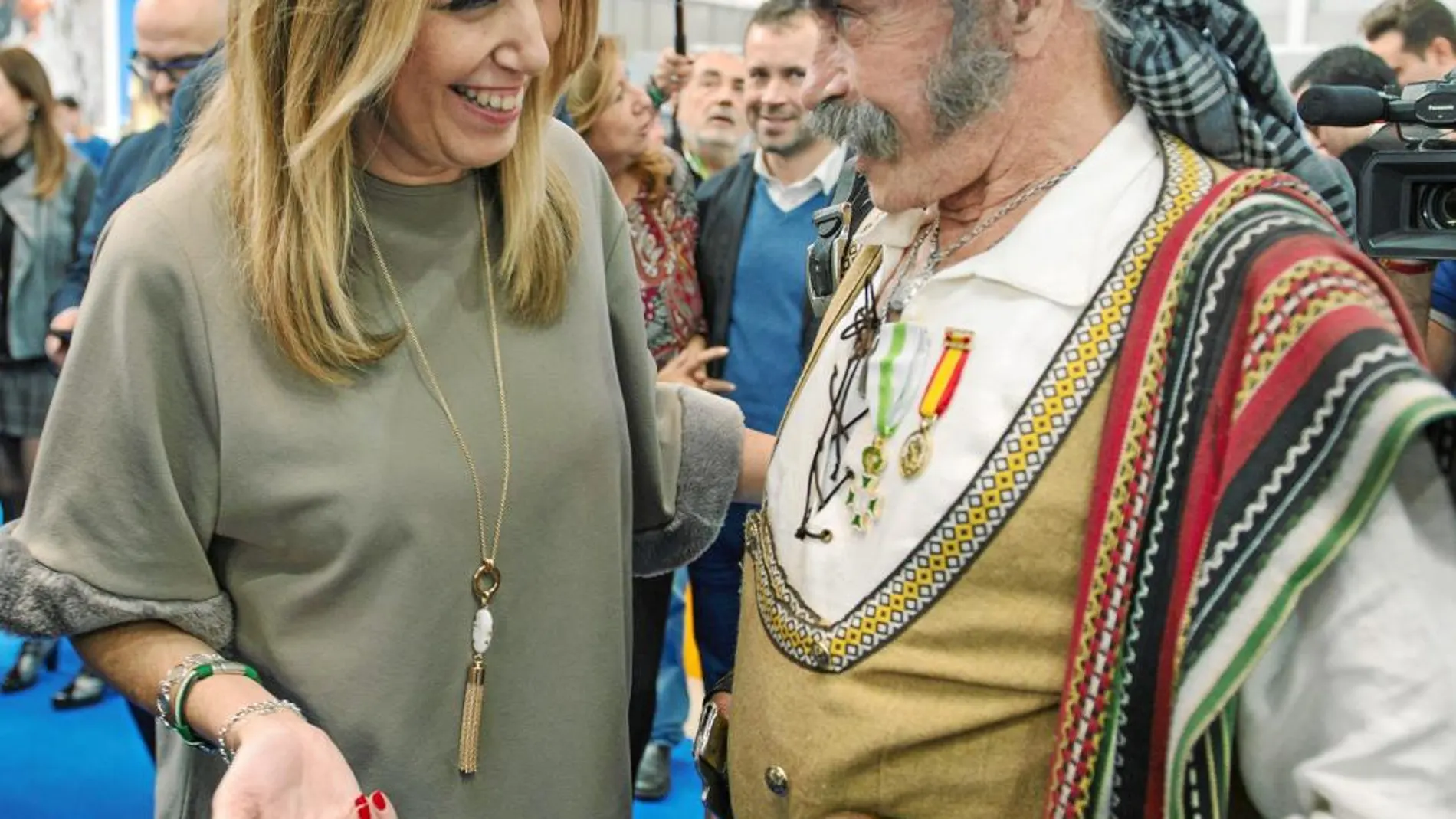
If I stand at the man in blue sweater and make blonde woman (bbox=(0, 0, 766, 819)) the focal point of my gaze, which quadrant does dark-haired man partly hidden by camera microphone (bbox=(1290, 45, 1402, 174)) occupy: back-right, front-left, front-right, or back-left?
back-left

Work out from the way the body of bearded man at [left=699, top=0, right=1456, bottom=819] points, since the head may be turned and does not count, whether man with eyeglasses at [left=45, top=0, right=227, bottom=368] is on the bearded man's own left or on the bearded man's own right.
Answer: on the bearded man's own right

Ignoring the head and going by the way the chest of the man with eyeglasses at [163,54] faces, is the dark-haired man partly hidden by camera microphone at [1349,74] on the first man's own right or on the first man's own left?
on the first man's own left

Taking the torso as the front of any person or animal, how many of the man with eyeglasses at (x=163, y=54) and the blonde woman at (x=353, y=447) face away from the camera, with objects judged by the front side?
0

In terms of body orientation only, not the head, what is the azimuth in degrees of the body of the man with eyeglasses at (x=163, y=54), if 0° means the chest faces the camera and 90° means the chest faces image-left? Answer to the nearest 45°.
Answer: approximately 45°

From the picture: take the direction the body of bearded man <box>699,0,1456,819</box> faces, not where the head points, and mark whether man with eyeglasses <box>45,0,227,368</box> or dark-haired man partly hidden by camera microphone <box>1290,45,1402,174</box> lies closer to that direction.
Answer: the man with eyeglasses

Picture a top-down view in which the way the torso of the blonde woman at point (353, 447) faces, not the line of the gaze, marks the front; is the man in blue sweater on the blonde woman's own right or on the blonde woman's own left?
on the blonde woman's own left

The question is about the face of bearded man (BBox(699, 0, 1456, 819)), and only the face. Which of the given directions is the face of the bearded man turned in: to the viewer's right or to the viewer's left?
to the viewer's left

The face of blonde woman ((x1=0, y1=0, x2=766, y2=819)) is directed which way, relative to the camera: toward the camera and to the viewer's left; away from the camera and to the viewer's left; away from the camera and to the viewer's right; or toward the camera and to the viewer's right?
toward the camera and to the viewer's right

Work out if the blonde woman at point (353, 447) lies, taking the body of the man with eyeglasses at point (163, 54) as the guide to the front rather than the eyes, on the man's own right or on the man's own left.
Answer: on the man's own left

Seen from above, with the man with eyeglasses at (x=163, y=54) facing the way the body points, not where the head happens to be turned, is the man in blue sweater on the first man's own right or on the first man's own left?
on the first man's own left
